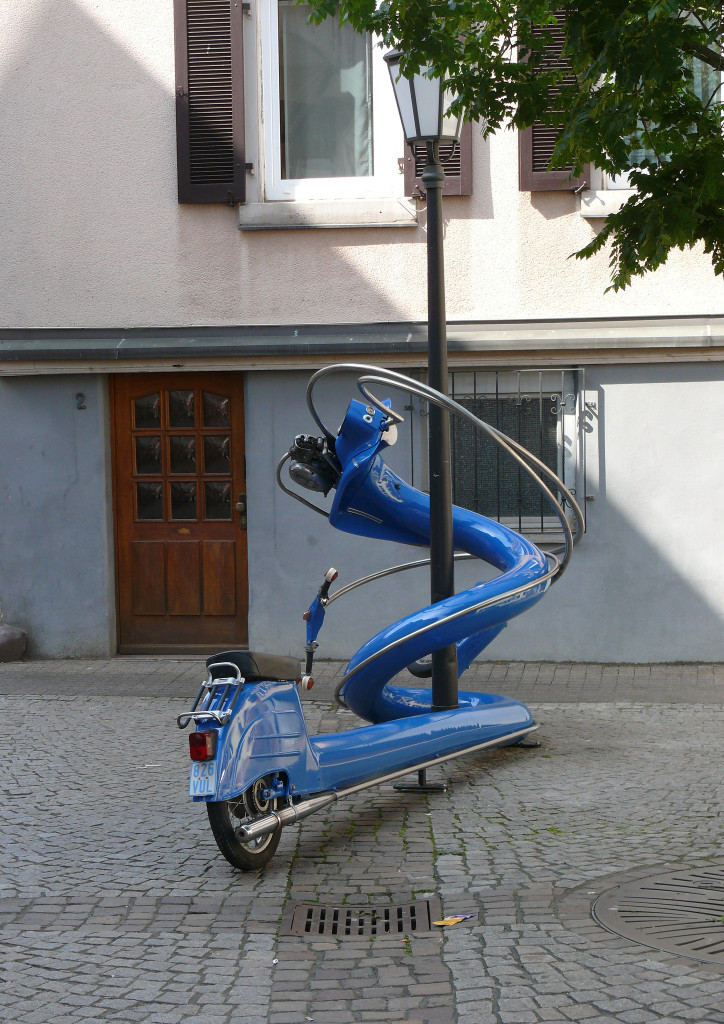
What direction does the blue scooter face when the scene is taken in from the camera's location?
facing away from the viewer and to the right of the viewer

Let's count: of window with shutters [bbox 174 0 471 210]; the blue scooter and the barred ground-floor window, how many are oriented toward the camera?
2

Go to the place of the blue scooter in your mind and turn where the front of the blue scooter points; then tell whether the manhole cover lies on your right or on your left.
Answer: on your right

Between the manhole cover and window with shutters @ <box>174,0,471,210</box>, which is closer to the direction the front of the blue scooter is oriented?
the window with shutters

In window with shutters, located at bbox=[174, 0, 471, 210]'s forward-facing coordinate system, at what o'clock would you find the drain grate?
The drain grate is roughly at 12 o'clock from the window with shutters.

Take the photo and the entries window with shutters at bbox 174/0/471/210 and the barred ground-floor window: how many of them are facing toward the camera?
2

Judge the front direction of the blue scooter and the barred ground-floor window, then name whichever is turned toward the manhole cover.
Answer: the barred ground-floor window

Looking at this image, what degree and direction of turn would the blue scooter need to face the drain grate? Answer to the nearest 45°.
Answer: approximately 135° to its right
